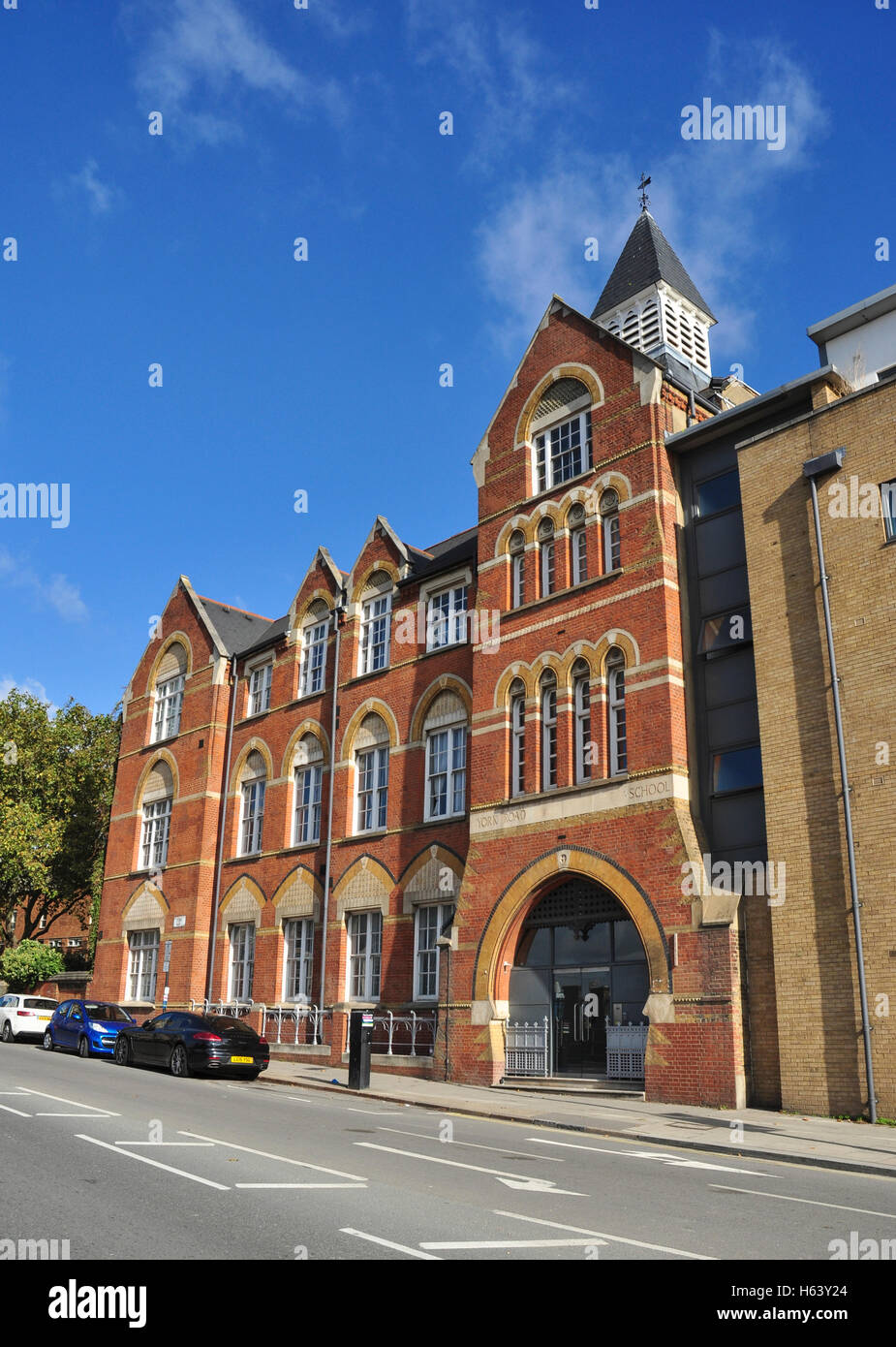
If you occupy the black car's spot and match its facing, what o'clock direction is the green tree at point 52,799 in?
The green tree is roughly at 1 o'clock from the black car.

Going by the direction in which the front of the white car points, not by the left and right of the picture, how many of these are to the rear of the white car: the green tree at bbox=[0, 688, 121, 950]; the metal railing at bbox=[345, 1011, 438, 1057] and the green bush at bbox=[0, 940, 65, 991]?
1

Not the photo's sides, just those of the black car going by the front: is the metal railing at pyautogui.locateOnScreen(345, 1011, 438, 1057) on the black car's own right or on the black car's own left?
on the black car's own right

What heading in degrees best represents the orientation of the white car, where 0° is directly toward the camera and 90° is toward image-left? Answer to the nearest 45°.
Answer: approximately 135°

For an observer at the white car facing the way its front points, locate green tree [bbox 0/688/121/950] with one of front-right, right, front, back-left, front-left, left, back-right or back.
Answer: front-right

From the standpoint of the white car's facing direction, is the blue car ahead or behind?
behind

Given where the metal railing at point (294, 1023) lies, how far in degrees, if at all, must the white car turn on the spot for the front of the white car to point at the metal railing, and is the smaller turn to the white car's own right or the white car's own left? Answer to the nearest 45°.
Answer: approximately 180°

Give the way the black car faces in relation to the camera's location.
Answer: facing away from the viewer and to the left of the viewer

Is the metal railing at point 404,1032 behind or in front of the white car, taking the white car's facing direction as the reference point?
behind
